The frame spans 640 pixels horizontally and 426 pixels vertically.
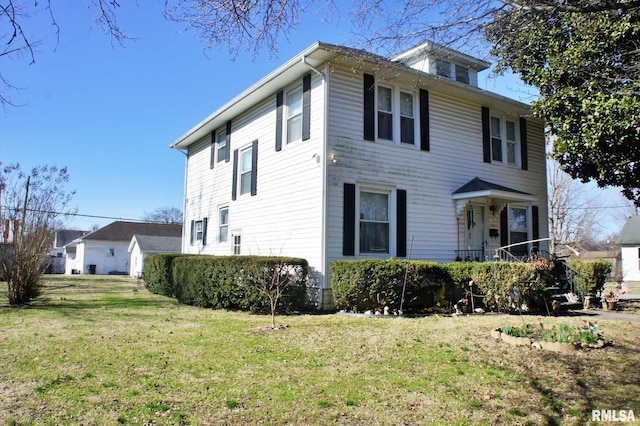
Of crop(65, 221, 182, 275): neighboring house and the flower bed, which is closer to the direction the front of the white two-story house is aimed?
the flower bed

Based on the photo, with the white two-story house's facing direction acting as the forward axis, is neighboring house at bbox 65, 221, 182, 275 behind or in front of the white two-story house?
behind

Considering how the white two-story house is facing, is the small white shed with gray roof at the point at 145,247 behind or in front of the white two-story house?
behind

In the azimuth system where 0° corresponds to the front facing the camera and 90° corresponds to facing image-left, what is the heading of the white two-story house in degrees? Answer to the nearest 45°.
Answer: approximately 315°

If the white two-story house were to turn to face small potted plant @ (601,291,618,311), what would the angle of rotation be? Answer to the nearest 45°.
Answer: approximately 45° to its left

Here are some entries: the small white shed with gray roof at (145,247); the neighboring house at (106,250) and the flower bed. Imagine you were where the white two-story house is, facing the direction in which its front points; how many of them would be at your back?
2

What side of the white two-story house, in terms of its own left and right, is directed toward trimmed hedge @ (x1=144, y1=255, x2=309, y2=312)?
right

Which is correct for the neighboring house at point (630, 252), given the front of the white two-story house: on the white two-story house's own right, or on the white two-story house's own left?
on the white two-story house's own left
